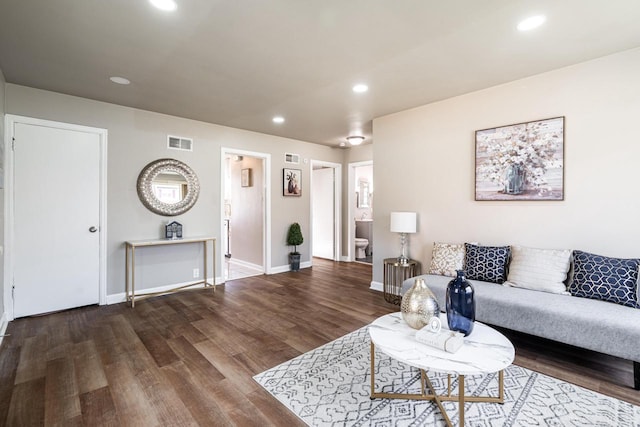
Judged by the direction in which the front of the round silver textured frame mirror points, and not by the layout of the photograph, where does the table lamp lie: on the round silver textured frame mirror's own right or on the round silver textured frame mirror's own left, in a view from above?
on the round silver textured frame mirror's own left

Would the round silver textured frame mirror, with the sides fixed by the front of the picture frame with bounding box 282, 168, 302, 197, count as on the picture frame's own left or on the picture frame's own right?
on the picture frame's own right

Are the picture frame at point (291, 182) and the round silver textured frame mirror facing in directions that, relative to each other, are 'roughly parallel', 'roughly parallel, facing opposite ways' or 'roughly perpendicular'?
roughly parallel

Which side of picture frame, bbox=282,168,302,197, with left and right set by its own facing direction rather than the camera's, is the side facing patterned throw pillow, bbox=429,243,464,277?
front

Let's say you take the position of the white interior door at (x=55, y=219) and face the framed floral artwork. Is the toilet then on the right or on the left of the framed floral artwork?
left

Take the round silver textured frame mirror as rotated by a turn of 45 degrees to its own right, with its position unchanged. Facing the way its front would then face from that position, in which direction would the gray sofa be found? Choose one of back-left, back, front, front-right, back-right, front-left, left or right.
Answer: left

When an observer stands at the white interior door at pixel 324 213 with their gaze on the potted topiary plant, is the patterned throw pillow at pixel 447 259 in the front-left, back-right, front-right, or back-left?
front-left

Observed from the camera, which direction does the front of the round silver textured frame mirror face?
facing the viewer

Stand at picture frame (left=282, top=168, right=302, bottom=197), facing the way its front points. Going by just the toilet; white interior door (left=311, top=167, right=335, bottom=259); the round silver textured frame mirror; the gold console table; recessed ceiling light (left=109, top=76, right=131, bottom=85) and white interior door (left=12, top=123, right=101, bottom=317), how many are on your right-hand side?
4

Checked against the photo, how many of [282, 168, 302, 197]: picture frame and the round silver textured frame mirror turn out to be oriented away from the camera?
0

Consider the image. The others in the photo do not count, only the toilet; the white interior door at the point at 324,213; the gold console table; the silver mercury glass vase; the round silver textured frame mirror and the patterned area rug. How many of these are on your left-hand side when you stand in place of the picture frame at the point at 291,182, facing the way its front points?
2

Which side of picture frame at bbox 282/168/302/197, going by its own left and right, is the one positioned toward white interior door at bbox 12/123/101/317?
right

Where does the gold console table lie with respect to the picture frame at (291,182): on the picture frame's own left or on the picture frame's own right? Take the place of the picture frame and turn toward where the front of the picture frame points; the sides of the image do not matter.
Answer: on the picture frame's own right

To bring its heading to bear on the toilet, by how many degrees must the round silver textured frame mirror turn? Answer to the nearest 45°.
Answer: approximately 90° to its left

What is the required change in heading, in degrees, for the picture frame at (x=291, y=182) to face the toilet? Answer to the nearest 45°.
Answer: approximately 90° to its left

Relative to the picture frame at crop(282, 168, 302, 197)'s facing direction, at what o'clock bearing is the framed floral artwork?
The framed floral artwork is roughly at 12 o'clock from the picture frame.
